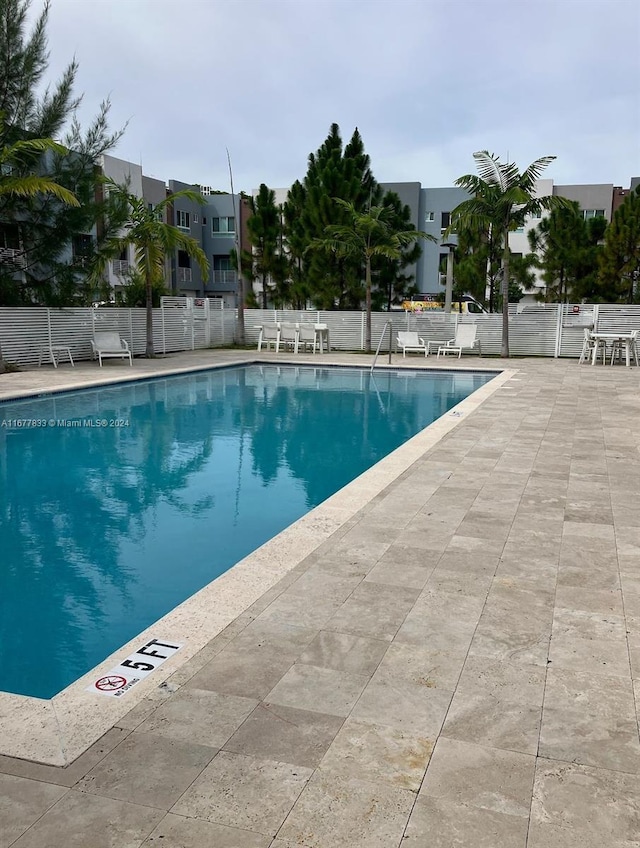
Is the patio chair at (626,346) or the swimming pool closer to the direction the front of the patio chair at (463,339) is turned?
the swimming pool

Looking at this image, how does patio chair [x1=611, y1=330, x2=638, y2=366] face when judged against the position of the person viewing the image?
facing to the left of the viewer

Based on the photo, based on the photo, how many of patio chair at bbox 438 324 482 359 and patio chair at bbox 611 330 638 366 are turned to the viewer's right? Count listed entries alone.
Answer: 0

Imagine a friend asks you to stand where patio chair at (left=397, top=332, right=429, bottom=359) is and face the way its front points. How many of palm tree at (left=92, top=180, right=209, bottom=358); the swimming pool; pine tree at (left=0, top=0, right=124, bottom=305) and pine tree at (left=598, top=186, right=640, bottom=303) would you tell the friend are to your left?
1

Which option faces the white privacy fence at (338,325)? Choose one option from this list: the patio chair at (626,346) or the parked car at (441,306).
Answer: the patio chair

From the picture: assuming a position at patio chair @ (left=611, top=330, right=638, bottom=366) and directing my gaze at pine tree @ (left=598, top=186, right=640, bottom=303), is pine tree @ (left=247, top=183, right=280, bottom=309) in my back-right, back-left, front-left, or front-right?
front-left

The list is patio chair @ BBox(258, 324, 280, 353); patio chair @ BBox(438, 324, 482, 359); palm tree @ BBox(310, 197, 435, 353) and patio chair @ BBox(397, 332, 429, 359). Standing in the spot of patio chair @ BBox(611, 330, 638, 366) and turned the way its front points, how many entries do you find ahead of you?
4

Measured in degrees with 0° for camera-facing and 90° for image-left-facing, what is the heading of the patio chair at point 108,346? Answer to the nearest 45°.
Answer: approximately 315°

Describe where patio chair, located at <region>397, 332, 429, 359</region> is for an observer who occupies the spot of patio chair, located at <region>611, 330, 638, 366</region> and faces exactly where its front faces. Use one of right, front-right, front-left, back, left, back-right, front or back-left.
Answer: front

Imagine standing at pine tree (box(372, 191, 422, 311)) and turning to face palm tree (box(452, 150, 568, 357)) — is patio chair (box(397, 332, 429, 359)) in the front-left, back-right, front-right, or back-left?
front-right

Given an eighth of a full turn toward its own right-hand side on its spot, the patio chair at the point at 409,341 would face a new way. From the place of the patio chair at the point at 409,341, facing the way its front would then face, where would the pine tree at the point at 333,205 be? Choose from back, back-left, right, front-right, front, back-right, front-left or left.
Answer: back-right

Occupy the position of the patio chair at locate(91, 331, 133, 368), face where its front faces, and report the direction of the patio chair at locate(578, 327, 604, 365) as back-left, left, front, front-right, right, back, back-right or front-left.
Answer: front-left
